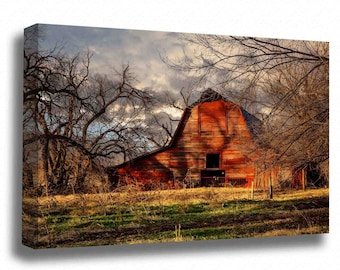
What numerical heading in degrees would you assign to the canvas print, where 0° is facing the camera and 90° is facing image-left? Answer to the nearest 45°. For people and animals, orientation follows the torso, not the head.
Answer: approximately 315°
